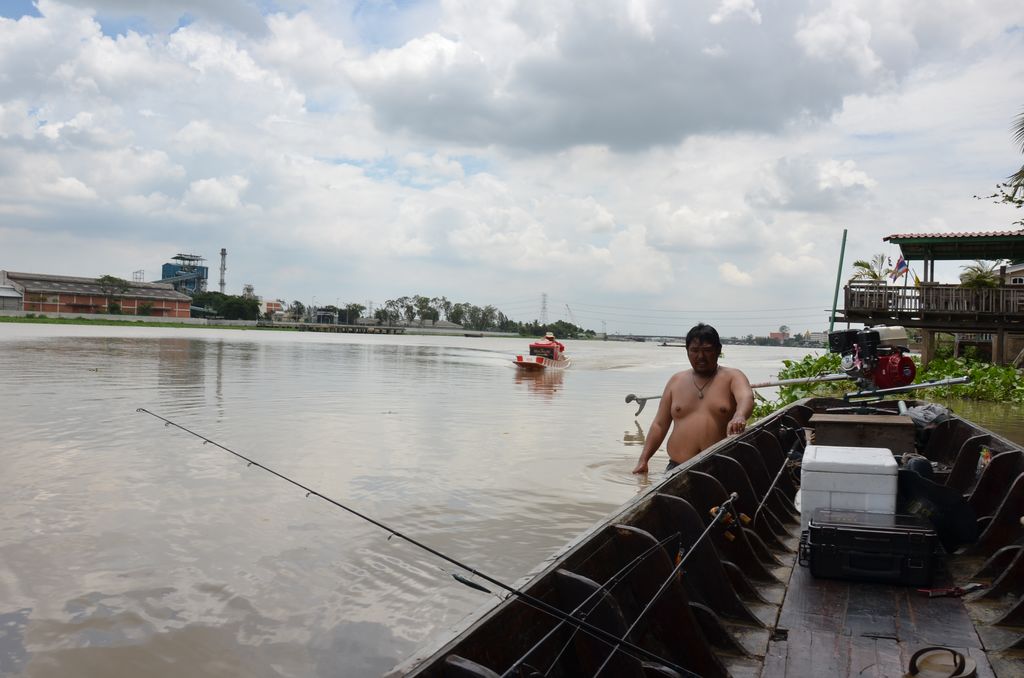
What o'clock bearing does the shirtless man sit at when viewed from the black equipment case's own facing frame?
The shirtless man is roughly at 5 o'clock from the black equipment case.

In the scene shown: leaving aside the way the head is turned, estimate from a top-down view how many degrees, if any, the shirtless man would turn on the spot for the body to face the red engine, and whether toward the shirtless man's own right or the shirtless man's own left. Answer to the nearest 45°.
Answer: approximately 135° to the shirtless man's own left

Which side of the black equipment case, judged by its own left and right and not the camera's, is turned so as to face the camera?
front

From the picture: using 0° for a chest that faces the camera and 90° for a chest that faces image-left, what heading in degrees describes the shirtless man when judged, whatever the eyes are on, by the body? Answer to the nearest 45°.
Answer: approximately 0°

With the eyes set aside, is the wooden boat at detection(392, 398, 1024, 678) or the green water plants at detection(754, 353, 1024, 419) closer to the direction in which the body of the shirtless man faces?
the wooden boat

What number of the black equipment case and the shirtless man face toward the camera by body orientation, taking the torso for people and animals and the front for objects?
2

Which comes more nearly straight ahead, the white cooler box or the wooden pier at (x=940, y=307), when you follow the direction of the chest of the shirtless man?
the white cooler box

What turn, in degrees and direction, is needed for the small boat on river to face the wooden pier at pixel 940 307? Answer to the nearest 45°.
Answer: approximately 90° to its left

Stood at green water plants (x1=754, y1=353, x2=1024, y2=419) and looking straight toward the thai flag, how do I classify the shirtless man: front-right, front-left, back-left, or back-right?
back-left

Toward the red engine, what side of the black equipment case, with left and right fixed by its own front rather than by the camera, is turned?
back

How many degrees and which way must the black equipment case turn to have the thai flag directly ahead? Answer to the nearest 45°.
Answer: approximately 180°

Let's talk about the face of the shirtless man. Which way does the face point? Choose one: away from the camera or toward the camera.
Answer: toward the camera

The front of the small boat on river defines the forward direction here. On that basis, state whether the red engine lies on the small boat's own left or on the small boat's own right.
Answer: on the small boat's own left

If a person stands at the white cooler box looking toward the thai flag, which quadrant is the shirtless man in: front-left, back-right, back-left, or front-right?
front-left

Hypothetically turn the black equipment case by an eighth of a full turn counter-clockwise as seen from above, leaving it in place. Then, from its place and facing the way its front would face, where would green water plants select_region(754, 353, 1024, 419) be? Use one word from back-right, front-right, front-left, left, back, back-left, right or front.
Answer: back-left

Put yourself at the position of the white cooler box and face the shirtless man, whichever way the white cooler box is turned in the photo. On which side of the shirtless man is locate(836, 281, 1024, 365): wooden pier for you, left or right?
right
